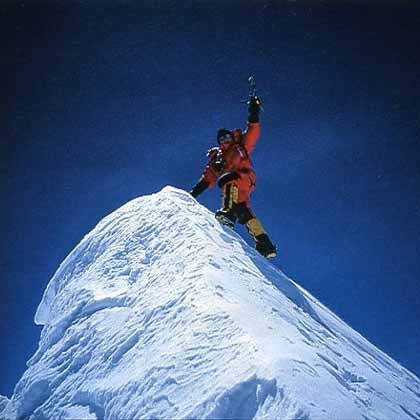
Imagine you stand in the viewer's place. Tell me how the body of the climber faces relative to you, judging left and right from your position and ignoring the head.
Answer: facing the viewer and to the left of the viewer
